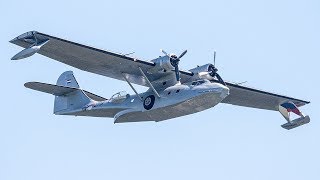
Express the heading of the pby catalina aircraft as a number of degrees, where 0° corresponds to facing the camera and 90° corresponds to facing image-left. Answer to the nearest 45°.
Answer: approximately 315°
